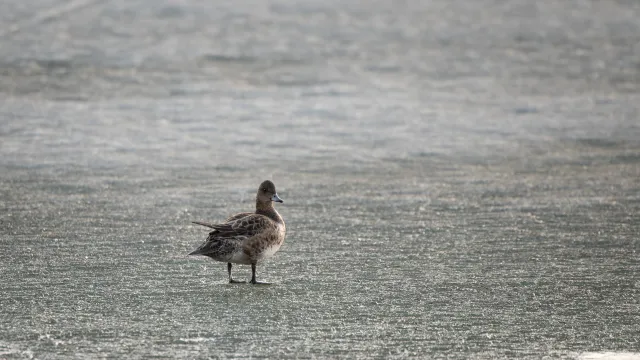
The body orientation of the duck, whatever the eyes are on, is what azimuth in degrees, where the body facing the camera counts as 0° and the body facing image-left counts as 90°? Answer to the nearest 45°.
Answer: approximately 270°
